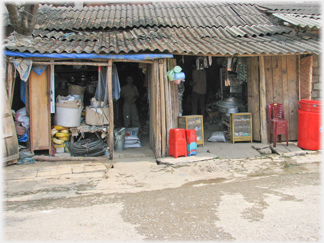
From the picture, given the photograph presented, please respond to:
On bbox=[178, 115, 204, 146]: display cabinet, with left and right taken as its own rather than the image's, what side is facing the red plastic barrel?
left

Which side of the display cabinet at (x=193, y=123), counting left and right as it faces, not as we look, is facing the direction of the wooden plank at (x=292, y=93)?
left

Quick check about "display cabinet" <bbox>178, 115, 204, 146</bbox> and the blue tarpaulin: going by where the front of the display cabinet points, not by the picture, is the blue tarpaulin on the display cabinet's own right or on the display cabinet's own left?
on the display cabinet's own right

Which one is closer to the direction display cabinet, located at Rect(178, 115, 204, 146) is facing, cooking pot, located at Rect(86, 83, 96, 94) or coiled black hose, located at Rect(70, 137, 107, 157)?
the coiled black hose

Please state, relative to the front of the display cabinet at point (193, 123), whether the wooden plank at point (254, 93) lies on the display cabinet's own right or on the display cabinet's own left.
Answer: on the display cabinet's own left

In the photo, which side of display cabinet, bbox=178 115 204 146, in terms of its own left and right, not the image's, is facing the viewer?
front

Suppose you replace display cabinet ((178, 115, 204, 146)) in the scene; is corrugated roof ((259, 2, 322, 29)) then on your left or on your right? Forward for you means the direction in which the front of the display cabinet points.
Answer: on your left

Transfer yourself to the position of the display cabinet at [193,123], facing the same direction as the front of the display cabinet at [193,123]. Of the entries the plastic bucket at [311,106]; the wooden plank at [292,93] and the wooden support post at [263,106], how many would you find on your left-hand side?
3

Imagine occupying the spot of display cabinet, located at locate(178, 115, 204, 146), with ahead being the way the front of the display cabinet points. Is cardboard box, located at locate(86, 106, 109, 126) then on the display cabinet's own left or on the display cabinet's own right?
on the display cabinet's own right

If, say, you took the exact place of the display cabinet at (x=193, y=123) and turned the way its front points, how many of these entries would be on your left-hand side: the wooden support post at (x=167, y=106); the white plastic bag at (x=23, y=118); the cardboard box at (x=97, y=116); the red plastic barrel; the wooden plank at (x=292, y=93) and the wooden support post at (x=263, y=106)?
3

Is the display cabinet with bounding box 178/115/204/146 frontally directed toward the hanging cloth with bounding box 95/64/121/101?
no

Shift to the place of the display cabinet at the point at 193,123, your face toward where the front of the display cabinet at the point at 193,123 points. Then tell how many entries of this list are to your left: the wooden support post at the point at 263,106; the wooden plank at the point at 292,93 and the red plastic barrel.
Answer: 3
